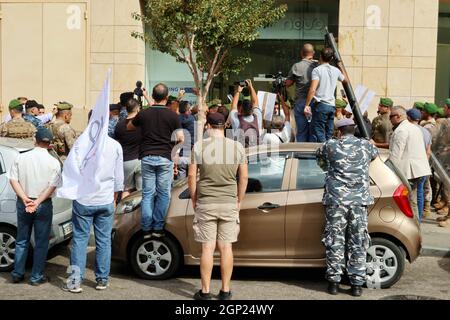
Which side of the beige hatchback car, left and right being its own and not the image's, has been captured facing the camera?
left

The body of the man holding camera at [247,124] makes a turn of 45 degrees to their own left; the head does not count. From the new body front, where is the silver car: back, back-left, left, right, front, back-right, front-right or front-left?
left

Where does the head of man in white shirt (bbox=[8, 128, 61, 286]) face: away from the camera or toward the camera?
away from the camera

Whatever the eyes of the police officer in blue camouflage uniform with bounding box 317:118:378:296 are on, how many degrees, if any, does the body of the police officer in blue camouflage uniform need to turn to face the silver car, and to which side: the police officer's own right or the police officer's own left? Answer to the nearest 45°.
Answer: approximately 90° to the police officer's own left

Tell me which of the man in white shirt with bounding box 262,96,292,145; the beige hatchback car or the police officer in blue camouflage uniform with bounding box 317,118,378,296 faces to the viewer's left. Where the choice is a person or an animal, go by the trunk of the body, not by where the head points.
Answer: the beige hatchback car

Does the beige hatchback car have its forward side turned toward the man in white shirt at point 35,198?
yes

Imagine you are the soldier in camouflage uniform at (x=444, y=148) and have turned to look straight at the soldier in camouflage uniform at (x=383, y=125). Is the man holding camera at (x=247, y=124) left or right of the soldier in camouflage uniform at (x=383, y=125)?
left

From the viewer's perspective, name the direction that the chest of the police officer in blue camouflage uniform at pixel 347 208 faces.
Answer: away from the camera

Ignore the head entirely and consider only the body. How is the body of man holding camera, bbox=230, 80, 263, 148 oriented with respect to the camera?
away from the camera

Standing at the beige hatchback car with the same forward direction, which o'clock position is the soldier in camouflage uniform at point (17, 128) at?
The soldier in camouflage uniform is roughly at 1 o'clock from the beige hatchback car.

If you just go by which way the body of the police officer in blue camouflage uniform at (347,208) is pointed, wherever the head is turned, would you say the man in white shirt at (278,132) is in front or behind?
in front

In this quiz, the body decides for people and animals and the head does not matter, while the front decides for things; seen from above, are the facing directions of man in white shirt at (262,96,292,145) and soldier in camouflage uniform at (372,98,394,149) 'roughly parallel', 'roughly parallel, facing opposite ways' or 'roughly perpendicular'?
roughly perpendicular

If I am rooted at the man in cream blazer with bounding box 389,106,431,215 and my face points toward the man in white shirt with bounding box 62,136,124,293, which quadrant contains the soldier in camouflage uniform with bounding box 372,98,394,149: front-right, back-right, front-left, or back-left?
back-right

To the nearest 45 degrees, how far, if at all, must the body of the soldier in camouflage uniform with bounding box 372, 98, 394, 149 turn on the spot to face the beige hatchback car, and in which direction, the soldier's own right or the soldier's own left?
approximately 90° to the soldier's own left

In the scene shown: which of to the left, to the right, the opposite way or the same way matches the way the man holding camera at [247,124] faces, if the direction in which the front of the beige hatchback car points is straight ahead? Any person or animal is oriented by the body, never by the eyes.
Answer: to the right

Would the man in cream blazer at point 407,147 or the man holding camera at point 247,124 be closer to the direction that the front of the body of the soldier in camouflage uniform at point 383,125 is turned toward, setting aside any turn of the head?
the man holding camera

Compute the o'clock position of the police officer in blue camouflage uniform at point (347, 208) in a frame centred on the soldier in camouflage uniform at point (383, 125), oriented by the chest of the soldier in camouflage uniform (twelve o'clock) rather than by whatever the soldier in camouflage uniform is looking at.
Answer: The police officer in blue camouflage uniform is roughly at 9 o'clock from the soldier in camouflage uniform.

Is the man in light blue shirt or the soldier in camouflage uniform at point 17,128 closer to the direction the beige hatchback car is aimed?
the soldier in camouflage uniform

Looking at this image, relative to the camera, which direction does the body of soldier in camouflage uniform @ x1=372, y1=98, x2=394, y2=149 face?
to the viewer's left

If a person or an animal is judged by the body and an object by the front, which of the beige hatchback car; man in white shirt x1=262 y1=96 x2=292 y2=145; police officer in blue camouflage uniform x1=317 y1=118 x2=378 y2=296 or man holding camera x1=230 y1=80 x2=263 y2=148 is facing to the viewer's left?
the beige hatchback car

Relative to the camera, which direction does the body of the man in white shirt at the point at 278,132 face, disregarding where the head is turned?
away from the camera
